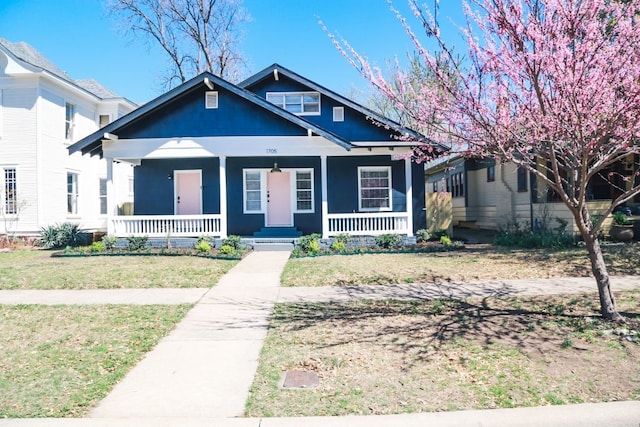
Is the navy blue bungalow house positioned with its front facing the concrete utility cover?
yes

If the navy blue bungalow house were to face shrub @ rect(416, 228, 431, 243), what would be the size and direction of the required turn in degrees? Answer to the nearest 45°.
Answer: approximately 90° to its left

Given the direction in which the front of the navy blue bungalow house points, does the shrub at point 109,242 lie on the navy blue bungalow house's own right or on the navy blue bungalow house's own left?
on the navy blue bungalow house's own right

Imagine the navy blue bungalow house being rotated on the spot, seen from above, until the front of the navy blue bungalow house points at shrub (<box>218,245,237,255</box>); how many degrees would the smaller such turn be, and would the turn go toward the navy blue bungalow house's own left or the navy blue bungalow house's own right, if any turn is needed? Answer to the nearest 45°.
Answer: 0° — it already faces it

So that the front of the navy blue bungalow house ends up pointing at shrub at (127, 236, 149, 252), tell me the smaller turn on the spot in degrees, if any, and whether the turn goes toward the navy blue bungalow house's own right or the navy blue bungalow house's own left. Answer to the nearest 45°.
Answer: approximately 90° to the navy blue bungalow house's own right

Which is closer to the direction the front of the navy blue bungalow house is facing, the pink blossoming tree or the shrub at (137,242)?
the pink blossoming tree

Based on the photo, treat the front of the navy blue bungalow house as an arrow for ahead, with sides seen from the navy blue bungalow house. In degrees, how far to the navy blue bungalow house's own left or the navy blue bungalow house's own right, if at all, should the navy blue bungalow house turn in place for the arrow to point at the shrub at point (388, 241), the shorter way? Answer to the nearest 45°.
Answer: approximately 45° to the navy blue bungalow house's own left

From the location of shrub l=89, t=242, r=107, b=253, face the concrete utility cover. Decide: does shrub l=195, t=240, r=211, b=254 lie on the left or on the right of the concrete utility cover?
left

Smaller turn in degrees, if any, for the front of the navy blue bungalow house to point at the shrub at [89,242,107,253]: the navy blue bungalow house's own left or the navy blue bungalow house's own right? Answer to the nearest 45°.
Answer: approximately 90° to the navy blue bungalow house's own right

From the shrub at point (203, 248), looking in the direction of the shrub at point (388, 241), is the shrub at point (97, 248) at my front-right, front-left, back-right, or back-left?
back-left

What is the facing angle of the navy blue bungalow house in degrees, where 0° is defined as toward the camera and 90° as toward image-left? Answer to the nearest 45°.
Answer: approximately 0°

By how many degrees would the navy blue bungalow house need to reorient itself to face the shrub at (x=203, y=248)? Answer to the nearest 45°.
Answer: approximately 45° to its right
